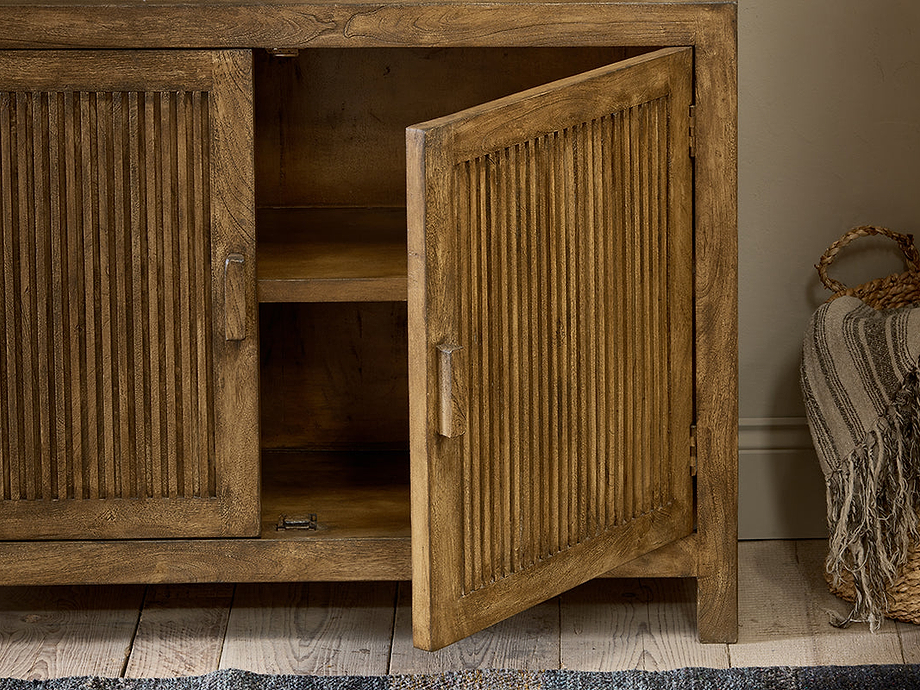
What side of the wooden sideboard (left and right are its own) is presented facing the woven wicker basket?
left

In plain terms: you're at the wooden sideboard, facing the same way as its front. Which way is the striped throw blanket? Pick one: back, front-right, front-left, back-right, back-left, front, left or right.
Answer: left

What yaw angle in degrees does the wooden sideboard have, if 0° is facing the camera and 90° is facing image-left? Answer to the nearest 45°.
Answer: approximately 0°
